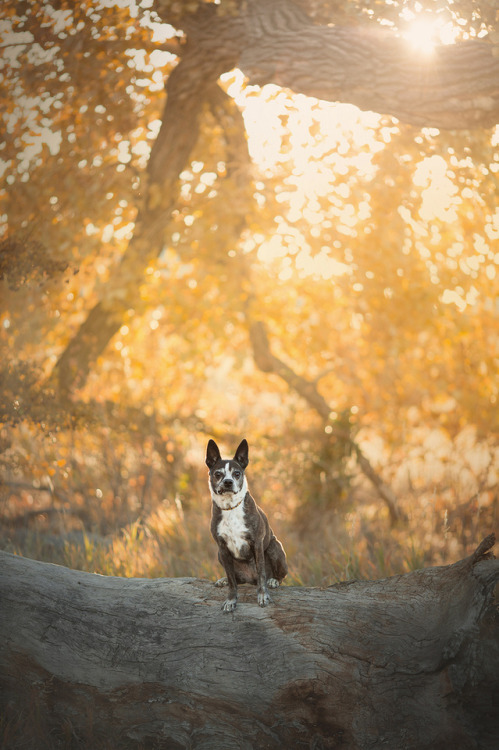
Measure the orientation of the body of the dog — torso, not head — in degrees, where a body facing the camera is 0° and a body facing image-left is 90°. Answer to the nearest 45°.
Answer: approximately 45°
